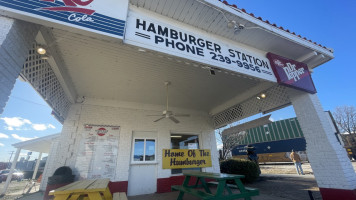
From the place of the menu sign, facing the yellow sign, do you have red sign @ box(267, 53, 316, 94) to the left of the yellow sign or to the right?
right

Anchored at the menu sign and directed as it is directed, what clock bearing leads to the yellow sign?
The yellow sign is roughly at 9 o'clock from the menu sign.

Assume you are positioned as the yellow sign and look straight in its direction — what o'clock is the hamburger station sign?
The hamburger station sign is roughly at 12 o'clock from the yellow sign.

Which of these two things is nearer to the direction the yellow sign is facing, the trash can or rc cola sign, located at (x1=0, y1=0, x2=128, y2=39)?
the rc cola sign

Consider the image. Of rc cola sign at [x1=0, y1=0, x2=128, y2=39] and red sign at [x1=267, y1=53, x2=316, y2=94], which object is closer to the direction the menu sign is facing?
the rc cola sign

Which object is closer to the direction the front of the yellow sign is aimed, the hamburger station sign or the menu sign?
the hamburger station sign

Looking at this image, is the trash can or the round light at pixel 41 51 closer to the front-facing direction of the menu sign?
the round light
